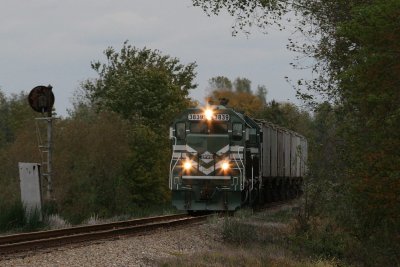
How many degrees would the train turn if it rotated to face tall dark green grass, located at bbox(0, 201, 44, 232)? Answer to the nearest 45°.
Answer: approximately 45° to its right

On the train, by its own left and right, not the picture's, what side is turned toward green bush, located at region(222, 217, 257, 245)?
front

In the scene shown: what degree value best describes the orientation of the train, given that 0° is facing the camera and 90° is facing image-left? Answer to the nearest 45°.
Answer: approximately 0°

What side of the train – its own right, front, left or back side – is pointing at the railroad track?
front
